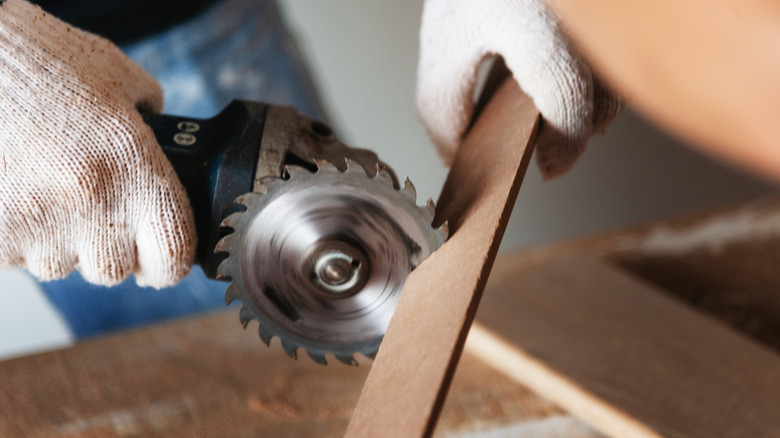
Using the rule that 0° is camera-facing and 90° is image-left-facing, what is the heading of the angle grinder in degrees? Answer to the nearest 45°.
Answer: approximately 270°

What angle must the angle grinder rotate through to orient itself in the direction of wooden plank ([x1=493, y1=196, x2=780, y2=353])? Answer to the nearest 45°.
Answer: approximately 45° to its left
